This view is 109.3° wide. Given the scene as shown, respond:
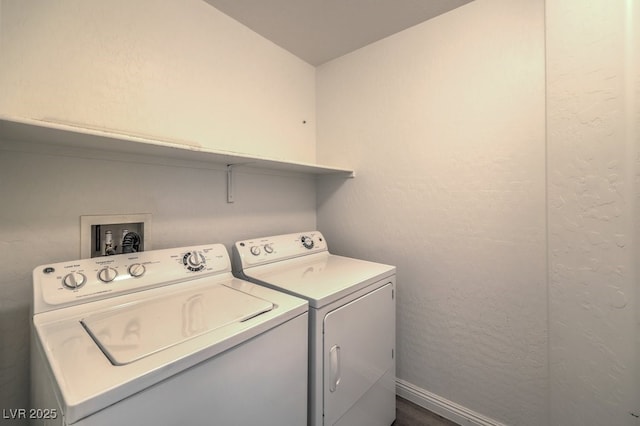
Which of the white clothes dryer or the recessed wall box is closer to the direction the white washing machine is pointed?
the white clothes dryer

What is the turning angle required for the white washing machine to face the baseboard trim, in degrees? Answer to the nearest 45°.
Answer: approximately 45° to its left

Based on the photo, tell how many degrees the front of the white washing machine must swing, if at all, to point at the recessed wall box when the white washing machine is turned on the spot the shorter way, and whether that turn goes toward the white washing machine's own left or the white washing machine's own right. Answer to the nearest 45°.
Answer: approximately 135° to the white washing machine's own left

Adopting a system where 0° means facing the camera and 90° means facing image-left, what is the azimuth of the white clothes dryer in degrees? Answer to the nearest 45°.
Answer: approximately 315°

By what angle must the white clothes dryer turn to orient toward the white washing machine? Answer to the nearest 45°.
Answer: approximately 90° to its right

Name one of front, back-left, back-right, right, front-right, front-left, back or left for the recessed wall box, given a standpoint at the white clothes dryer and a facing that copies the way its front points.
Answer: back-right
